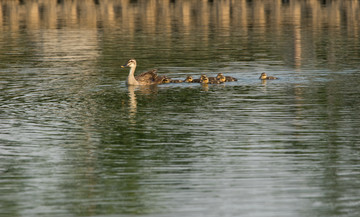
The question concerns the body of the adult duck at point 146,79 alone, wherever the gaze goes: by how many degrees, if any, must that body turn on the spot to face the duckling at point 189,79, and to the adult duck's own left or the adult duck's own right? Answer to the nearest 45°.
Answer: approximately 180°

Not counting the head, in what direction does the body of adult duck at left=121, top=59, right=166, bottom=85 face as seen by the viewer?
to the viewer's left

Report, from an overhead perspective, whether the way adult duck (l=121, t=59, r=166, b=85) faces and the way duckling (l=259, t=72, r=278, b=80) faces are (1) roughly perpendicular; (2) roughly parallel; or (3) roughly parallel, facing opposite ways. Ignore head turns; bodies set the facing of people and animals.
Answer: roughly parallel

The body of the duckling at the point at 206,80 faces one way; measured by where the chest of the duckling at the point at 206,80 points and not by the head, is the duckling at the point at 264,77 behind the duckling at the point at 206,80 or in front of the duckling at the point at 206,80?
behind

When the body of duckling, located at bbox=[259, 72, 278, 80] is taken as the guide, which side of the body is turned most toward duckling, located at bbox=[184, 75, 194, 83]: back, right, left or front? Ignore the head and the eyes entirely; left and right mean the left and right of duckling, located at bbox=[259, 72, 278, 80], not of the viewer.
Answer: front

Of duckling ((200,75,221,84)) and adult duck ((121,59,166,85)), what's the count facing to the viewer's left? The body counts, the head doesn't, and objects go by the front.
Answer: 2

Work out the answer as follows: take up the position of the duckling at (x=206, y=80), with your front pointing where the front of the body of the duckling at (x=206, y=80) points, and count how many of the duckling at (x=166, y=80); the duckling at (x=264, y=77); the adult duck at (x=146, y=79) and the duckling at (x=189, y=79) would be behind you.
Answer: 1

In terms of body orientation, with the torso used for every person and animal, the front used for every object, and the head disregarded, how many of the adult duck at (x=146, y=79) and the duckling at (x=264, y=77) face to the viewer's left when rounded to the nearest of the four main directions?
2

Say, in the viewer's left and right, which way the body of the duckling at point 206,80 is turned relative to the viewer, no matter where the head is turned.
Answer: facing to the left of the viewer

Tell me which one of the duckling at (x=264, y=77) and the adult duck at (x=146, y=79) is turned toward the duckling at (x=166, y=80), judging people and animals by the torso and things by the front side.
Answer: the duckling at (x=264, y=77)

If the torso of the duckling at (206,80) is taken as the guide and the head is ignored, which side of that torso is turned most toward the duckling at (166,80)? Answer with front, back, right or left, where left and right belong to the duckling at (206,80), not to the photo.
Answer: front

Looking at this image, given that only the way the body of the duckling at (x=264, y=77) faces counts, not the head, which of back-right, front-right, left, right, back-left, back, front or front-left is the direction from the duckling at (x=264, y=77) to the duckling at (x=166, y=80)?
front

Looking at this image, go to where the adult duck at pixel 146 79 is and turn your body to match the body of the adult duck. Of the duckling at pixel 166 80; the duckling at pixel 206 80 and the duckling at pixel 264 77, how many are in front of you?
0

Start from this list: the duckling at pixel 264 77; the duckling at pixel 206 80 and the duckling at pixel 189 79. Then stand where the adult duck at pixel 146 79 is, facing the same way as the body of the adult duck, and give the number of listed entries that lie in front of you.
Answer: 0

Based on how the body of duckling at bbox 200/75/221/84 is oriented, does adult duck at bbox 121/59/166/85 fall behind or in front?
in front

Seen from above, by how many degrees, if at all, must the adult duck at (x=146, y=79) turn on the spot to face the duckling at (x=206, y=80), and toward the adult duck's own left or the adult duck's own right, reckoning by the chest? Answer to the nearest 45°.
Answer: approximately 180°

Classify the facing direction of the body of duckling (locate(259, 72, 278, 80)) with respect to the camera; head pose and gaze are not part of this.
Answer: to the viewer's left

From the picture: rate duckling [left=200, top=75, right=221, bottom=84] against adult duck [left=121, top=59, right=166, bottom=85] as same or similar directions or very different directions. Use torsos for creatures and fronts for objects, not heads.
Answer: same or similar directions
